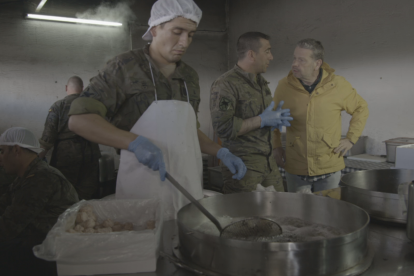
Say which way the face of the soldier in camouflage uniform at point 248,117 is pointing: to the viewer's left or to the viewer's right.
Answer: to the viewer's right

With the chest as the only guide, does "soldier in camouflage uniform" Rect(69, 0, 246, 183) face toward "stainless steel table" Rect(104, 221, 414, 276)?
yes

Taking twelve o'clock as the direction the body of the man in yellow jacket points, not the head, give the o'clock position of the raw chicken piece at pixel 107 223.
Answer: The raw chicken piece is roughly at 11 o'clock from the man in yellow jacket.

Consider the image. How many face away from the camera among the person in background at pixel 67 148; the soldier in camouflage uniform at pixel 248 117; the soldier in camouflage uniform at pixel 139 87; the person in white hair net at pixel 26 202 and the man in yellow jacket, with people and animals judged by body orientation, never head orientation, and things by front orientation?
1

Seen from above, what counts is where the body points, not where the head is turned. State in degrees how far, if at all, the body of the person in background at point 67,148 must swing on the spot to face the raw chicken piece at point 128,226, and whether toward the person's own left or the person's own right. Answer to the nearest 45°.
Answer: approximately 180°

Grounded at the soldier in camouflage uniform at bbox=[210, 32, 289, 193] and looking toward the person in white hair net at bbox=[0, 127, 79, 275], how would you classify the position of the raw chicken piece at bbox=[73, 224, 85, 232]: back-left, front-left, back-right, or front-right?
front-left

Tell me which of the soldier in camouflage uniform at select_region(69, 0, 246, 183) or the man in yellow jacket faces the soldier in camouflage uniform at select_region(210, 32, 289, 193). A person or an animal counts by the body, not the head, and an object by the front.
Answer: the man in yellow jacket

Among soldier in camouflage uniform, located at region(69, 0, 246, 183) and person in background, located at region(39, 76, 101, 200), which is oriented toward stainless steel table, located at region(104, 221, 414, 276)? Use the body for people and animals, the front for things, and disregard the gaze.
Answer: the soldier in camouflage uniform

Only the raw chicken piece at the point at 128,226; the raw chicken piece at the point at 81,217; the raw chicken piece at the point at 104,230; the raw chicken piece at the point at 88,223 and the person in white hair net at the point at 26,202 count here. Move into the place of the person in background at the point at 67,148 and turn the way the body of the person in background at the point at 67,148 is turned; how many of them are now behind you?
5

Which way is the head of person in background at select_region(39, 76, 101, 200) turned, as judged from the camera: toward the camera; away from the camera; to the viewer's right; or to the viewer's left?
away from the camera

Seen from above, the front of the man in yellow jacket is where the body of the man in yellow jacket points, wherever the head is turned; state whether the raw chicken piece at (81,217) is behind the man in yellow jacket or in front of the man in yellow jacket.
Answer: in front

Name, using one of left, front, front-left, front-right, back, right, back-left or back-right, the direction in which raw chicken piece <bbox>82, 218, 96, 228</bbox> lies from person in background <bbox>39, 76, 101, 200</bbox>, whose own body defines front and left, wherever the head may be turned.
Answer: back

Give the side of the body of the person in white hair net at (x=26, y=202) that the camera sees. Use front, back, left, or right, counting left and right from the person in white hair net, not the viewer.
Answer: left

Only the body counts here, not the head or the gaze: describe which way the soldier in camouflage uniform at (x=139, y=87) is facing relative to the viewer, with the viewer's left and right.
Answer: facing the viewer and to the right of the viewer

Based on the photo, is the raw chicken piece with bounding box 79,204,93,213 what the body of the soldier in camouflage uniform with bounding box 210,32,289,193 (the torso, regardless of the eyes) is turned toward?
no
